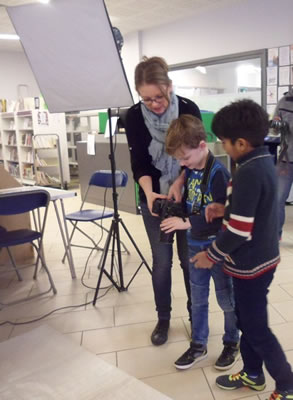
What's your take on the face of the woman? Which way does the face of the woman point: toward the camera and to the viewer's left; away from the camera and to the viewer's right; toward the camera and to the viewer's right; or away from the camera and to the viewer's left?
toward the camera and to the viewer's right

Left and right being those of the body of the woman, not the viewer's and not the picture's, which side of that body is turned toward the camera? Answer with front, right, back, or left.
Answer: front

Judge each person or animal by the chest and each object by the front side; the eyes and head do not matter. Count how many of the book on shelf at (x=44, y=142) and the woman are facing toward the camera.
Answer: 2

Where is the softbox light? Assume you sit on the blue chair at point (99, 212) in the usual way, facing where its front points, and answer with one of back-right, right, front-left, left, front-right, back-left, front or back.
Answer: front-left

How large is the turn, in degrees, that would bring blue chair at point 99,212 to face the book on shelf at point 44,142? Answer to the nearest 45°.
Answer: approximately 135° to its right
